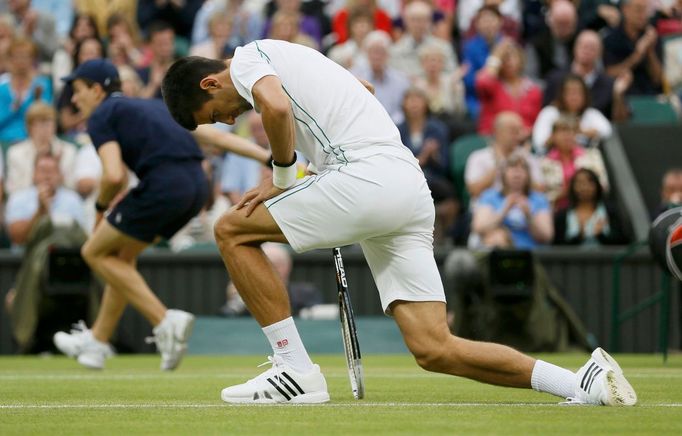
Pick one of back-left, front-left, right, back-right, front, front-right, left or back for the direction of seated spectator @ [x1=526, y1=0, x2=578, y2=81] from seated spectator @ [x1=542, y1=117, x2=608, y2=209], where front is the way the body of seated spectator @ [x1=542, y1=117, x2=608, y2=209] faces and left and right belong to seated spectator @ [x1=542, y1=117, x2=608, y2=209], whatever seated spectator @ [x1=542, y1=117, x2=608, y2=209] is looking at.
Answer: back

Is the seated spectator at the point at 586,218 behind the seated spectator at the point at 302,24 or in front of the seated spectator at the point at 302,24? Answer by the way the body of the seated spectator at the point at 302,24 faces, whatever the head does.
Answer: in front

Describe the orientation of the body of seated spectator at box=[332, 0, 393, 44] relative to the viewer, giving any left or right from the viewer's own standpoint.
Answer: facing the viewer

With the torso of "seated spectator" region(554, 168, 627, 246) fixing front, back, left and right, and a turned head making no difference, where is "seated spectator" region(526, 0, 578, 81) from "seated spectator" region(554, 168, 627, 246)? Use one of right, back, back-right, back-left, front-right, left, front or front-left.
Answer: back

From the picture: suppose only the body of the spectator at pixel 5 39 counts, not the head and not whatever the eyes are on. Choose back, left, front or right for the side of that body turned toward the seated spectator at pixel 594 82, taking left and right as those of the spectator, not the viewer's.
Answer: left

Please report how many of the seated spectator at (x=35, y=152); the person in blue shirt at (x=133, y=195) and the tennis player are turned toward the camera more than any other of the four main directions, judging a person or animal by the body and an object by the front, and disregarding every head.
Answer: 1

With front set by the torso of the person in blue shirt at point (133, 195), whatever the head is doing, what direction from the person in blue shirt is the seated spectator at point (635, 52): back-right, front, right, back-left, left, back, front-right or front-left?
back-right

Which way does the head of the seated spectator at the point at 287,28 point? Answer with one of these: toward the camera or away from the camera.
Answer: toward the camera

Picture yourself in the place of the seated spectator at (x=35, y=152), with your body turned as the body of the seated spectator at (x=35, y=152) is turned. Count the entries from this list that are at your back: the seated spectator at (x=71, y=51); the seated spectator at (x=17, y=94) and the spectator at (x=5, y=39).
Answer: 3

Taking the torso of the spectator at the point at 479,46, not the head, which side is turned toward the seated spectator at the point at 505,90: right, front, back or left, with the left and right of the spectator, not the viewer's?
front

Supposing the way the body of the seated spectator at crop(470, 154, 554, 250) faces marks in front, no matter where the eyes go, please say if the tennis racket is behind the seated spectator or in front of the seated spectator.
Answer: in front

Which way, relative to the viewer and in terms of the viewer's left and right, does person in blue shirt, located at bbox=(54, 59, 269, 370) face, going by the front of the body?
facing to the left of the viewer

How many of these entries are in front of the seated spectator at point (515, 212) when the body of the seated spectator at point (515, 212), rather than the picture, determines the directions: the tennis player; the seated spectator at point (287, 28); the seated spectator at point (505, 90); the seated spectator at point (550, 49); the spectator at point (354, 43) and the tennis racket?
2

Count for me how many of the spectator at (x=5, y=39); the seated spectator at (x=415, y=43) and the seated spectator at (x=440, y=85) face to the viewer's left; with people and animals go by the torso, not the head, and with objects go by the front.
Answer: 0

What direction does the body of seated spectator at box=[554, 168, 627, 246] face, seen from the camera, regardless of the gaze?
toward the camera

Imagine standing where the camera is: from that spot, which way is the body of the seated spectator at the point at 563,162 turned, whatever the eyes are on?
toward the camera

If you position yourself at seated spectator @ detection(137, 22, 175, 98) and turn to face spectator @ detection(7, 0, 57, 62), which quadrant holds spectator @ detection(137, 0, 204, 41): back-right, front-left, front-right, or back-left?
front-right
